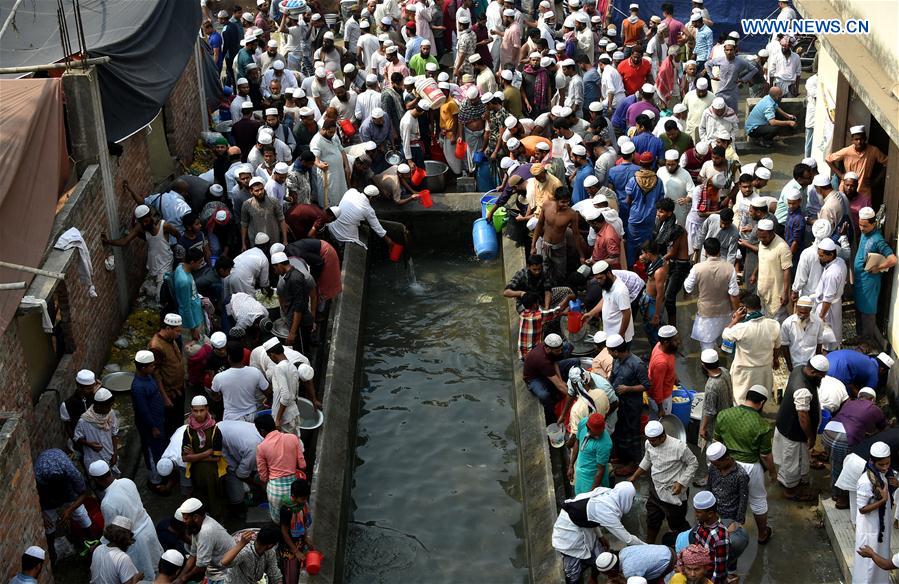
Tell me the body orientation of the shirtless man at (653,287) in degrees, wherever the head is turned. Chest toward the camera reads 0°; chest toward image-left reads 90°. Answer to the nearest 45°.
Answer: approximately 90°

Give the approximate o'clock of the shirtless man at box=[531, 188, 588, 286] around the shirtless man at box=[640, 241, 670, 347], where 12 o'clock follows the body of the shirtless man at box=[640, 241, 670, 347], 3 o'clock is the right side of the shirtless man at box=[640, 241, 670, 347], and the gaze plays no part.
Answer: the shirtless man at box=[531, 188, 588, 286] is roughly at 1 o'clock from the shirtless man at box=[640, 241, 670, 347].

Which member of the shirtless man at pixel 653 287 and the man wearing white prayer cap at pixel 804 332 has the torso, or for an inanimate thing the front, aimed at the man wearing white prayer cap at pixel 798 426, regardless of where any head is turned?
the man wearing white prayer cap at pixel 804 332

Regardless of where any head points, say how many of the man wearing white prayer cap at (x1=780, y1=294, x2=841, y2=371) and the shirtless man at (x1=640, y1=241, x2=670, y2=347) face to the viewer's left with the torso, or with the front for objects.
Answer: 1

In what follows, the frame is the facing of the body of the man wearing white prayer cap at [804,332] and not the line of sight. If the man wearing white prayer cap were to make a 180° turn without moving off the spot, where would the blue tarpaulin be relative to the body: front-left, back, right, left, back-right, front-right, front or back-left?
front

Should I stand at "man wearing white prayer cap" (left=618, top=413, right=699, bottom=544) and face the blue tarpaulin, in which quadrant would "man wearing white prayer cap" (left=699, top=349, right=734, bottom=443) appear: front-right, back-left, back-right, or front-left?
front-right

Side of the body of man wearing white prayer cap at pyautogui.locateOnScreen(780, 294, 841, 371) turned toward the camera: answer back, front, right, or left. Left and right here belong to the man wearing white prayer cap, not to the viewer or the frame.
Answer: front

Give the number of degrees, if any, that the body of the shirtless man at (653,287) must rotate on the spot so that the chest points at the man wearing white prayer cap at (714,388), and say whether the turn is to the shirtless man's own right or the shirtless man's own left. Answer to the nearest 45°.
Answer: approximately 90° to the shirtless man's own left

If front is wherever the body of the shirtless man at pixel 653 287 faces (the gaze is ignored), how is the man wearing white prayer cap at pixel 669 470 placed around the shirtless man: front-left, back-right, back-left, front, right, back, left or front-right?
left

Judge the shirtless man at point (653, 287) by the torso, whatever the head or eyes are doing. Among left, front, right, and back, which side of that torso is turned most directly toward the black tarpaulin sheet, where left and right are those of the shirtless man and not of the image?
front

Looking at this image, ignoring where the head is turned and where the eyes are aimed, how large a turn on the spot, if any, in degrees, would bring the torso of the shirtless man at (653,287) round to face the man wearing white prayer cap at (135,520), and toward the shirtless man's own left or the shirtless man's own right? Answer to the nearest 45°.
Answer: approximately 45° to the shirtless man's own left

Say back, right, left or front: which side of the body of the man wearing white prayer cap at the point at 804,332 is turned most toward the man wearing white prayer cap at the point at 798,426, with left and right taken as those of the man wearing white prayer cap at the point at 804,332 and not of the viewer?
front
